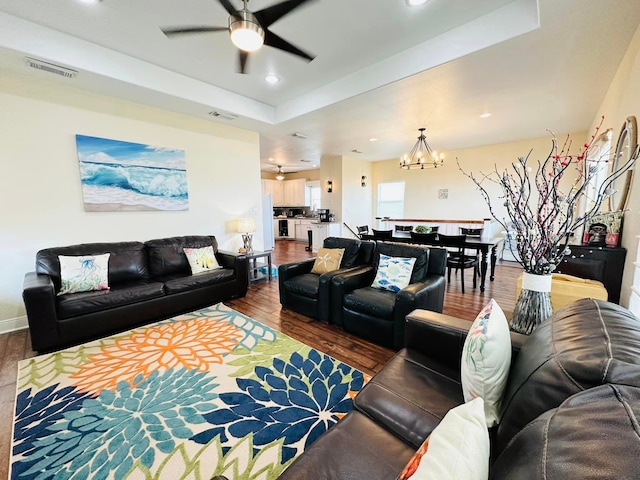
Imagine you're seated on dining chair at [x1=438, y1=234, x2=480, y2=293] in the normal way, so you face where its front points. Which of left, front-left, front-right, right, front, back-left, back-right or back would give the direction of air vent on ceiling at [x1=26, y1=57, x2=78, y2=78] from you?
back

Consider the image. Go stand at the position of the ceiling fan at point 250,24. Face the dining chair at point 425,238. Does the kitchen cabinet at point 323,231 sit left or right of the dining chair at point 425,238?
left

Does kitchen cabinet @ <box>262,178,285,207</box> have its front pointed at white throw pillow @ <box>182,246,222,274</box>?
yes

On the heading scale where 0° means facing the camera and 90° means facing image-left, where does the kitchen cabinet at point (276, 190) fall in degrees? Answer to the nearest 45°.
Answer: approximately 0°

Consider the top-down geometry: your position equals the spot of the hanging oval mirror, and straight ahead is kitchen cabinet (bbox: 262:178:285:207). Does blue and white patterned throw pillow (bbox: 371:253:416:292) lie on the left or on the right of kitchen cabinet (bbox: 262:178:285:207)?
left

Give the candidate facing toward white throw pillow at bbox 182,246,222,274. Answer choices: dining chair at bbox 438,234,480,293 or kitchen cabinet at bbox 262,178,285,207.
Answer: the kitchen cabinet

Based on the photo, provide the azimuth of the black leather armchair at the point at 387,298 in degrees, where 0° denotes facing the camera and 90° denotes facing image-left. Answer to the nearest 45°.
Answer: approximately 45°

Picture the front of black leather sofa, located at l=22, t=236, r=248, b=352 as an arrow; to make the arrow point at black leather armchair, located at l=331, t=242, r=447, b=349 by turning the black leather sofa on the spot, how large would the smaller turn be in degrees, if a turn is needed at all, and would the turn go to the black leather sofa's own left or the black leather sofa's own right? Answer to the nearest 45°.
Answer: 0° — it already faces it

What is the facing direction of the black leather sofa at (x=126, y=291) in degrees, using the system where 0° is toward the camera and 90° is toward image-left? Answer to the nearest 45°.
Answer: approximately 315°

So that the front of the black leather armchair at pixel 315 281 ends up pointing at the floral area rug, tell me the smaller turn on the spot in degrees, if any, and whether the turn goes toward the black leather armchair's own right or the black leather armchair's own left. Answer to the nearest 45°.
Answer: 0° — it already faces it

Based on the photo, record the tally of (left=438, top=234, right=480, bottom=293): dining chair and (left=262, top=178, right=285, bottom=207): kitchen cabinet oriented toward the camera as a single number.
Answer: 1

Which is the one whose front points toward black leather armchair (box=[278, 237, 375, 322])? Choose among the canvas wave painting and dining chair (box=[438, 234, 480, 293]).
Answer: the canvas wave painting

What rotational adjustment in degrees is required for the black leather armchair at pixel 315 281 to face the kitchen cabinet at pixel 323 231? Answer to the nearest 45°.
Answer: approximately 135° to its right
